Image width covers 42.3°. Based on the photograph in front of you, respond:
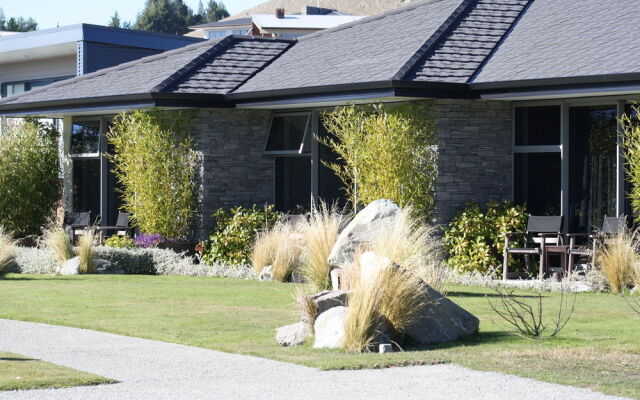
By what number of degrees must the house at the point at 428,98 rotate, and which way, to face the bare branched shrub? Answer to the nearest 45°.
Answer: approximately 45° to its left

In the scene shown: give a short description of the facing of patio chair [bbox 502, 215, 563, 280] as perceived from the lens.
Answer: facing the viewer and to the left of the viewer

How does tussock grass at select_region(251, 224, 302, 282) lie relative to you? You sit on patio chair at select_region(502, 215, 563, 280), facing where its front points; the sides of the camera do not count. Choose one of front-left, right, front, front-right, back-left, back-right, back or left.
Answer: front-right

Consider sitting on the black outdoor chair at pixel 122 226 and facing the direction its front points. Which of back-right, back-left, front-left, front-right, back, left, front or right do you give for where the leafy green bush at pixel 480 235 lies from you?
left

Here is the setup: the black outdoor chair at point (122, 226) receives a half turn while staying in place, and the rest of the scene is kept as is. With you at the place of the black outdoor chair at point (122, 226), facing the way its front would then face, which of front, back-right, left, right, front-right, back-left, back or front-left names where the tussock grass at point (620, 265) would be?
right

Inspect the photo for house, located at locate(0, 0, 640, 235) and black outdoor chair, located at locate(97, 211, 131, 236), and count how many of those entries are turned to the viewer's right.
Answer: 0

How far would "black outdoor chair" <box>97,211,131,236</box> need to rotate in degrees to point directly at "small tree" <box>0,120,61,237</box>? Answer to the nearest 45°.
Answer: approximately 90° to its right

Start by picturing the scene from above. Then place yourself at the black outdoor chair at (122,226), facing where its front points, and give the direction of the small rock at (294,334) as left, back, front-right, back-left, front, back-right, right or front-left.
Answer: front-left

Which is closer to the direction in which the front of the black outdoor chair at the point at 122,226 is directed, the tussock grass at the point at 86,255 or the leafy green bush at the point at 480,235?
the tussock grass

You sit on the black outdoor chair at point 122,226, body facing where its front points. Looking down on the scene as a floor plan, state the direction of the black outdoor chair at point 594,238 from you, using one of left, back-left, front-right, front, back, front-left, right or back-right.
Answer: left
